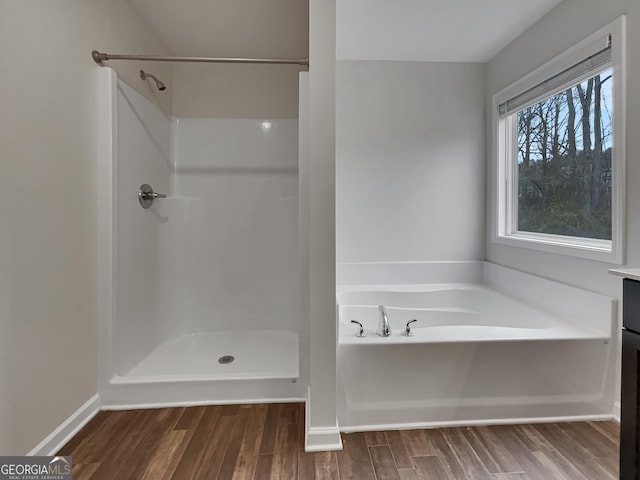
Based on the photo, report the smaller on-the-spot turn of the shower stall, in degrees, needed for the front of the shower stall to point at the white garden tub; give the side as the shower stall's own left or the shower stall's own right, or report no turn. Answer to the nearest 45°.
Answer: approximately 45° to the shower stall's own left

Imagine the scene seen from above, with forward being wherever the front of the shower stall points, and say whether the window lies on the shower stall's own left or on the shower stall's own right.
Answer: on the shower stall's own left

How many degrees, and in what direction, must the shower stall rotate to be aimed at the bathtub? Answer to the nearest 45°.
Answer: approximately 45° to its left

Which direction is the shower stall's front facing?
toward the camera
